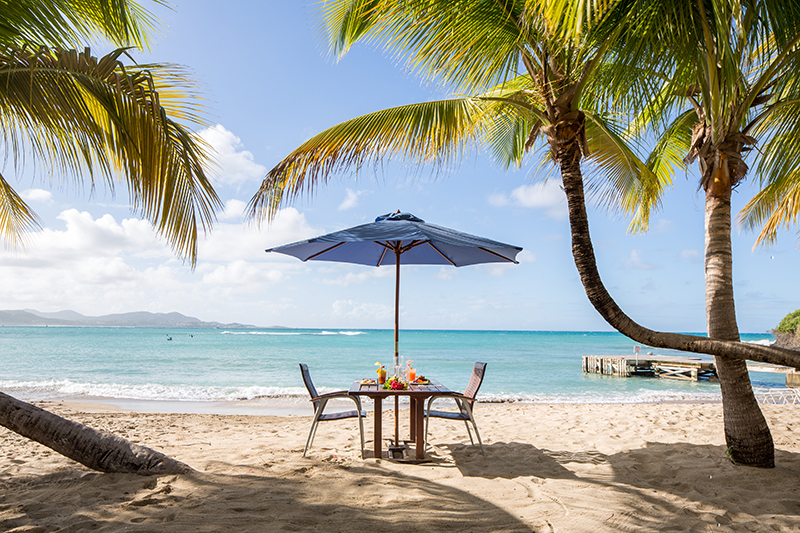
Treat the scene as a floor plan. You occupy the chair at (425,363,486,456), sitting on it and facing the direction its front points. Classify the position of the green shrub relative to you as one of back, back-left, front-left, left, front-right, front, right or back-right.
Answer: back-right

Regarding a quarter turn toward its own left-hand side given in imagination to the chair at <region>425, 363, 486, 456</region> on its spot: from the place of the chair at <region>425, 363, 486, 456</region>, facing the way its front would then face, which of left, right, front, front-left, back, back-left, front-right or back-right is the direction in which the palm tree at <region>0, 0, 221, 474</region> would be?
front-right

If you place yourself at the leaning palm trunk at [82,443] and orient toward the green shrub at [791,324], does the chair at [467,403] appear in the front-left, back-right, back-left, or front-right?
front-right

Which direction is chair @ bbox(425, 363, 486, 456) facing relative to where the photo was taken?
to the viewer's left

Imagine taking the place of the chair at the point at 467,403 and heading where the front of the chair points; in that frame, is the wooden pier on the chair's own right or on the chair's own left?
on the chair's own right
